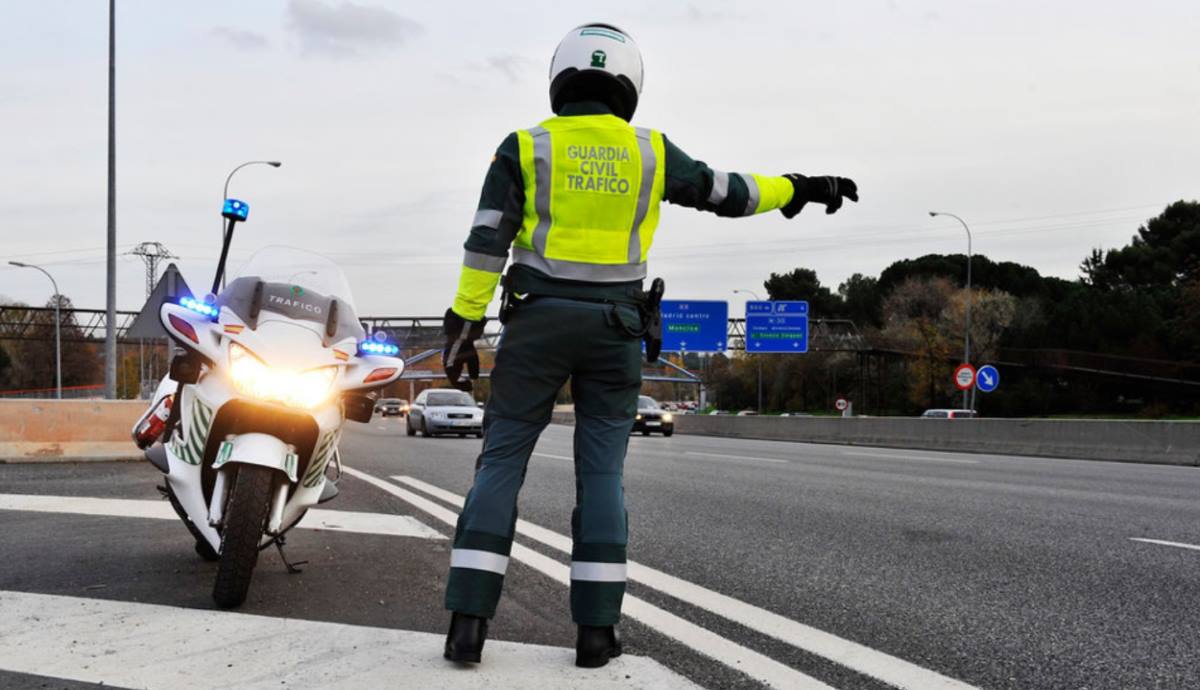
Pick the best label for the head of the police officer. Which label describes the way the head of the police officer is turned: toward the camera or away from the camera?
away from the camera

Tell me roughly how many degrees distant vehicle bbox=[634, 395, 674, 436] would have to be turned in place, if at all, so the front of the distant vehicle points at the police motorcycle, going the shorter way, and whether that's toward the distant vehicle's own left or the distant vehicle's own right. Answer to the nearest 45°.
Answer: approximately 45° to the distant vehicle's own right

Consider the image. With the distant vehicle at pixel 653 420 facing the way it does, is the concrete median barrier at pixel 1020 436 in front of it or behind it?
in front

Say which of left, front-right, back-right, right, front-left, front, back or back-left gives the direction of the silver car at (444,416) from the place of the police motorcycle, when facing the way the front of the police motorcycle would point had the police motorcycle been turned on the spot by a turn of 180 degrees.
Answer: front

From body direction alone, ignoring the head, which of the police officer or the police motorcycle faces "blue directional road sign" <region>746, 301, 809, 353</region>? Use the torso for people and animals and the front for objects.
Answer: the police officer

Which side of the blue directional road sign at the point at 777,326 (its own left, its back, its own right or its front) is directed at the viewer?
front

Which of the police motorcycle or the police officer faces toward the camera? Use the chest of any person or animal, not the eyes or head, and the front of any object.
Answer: the police motorcycle

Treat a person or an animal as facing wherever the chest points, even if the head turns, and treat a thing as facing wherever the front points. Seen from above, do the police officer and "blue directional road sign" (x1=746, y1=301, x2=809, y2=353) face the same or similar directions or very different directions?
very different directions

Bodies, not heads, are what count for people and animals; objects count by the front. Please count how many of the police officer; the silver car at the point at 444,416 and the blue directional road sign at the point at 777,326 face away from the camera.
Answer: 1

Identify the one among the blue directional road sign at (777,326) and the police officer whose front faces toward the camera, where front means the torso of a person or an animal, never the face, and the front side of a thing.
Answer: the blue directional road sign

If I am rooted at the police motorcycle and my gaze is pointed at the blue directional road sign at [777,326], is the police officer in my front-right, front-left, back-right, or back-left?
back-right

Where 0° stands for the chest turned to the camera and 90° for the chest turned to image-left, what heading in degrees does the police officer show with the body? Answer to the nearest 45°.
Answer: approximately 180°

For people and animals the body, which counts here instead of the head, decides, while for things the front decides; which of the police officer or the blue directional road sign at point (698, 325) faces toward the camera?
the blue directional road sign

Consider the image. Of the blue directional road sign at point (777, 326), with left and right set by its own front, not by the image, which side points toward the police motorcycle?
front

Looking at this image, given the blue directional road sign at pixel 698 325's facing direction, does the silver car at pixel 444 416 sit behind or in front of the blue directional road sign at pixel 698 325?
in front

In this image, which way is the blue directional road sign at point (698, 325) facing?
toward the camera

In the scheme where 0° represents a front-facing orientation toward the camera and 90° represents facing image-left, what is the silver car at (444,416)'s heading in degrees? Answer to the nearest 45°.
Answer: approximately 315°

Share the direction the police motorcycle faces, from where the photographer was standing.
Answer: facing the viewer

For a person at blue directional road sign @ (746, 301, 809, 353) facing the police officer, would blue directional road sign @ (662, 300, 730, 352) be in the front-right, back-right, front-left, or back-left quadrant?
front-right
